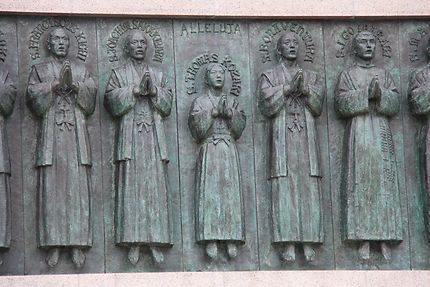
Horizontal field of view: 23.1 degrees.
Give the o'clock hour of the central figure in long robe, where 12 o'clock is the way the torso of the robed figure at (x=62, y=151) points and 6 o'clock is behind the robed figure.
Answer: The central figure in long robe is roughly at 9 o'clock from the robed figure.

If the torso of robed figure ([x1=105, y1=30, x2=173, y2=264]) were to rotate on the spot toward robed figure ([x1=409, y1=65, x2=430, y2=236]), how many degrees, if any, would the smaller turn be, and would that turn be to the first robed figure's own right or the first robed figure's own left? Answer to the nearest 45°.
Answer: approximately 90° to the first robed figure's own left

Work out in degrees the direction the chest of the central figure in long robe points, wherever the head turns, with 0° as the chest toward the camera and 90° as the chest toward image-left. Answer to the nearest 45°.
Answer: approximately 0°

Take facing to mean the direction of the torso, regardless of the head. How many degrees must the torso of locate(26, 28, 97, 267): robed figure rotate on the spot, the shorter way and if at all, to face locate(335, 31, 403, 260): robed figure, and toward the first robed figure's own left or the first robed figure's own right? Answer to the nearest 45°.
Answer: approximately 90° to the first robed figure's own left

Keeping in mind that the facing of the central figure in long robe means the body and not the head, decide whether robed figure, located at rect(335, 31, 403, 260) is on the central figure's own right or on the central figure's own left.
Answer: on the central figure's own left

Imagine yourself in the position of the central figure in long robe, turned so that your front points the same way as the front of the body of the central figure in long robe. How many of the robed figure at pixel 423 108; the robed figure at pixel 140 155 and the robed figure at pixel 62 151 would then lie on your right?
2

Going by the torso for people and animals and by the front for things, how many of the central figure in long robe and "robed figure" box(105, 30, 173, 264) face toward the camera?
2
